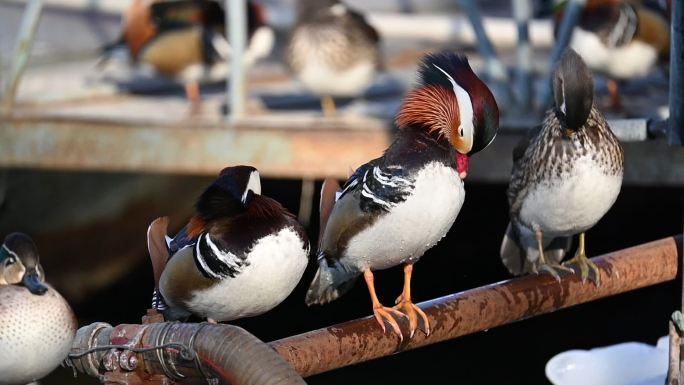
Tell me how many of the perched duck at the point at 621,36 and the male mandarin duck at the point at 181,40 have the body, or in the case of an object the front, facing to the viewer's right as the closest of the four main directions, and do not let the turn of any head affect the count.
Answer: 1

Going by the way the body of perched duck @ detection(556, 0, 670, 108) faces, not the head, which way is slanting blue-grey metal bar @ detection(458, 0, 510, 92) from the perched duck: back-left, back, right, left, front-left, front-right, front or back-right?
front

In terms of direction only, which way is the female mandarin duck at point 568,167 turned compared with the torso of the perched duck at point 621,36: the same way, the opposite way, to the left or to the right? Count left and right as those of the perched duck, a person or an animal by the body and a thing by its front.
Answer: to the left

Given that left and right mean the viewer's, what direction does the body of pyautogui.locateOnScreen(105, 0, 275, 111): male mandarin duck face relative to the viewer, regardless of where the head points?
facing to the right of the viewer

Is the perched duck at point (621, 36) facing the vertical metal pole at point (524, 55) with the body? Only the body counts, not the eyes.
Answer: yes

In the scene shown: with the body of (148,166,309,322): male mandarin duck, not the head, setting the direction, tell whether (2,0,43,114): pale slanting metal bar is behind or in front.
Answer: behind

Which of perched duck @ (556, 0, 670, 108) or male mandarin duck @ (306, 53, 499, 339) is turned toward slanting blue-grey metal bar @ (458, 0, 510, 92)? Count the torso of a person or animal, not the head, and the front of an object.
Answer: the perched duck

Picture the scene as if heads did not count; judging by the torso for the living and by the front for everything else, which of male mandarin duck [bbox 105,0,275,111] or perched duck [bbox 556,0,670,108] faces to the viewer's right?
the male mandarin duck

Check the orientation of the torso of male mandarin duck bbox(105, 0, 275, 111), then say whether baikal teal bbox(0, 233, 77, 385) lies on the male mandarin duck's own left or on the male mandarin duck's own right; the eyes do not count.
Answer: on the male mandarin duck's own right

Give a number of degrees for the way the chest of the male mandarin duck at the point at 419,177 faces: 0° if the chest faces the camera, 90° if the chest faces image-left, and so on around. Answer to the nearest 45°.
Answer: approximately 315°
